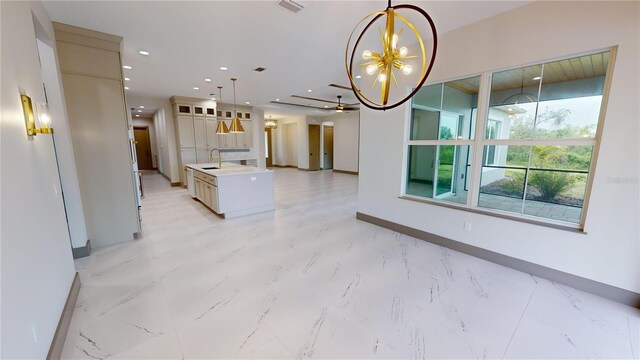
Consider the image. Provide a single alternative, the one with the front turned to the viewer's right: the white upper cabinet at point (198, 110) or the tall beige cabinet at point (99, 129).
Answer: the tall beige cabinet

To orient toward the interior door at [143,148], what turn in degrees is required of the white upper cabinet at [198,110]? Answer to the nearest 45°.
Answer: approximately 135° to its right

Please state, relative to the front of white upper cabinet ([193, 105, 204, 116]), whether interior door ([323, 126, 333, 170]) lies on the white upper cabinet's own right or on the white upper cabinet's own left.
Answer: on the white upper cabinet's own left

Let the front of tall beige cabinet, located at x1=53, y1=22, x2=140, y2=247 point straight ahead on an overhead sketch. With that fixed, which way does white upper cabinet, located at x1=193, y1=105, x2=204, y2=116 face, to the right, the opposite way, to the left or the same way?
to the right

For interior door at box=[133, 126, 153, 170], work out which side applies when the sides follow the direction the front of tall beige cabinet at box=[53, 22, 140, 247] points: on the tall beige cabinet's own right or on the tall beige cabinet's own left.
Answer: on the tall beige cabinet's own left

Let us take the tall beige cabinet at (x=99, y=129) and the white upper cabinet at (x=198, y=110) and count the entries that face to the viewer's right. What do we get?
1

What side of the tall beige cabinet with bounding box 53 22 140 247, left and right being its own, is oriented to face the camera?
right

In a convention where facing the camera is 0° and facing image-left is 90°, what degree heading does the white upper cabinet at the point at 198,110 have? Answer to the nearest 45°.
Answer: approximately 0°
